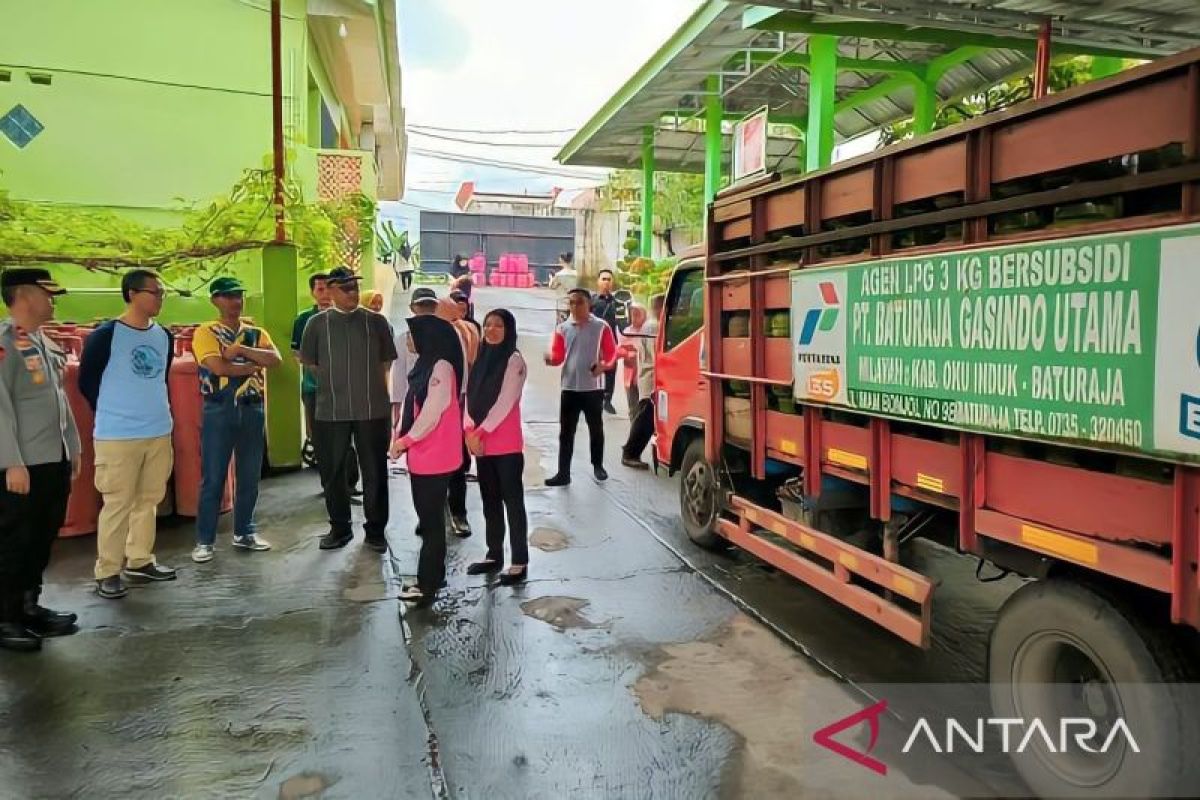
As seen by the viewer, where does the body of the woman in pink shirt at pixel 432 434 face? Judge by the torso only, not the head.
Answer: to the viewer's left

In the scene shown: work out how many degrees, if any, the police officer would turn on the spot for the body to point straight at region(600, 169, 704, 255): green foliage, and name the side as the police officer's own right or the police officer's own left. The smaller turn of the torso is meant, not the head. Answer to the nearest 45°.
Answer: approximately 90° to the police officer's own left

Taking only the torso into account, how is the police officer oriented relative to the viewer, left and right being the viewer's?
facing the viewer and to the right of the viewer

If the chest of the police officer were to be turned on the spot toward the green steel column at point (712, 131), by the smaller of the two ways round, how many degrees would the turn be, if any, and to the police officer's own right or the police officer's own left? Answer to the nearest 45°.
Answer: approximately 90° to the police officer's own left

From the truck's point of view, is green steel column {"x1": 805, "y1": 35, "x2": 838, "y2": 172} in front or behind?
in front

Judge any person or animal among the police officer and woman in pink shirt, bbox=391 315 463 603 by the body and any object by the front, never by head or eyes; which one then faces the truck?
the police officer

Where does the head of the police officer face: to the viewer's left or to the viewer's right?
to the viewer's right

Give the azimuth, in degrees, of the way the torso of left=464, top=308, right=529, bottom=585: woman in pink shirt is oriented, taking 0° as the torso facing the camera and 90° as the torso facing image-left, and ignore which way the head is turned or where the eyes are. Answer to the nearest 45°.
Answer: approximately 45°

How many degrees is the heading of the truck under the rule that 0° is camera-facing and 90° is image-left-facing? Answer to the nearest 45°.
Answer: approximately 135°

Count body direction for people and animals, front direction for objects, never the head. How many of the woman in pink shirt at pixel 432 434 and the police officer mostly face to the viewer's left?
1
